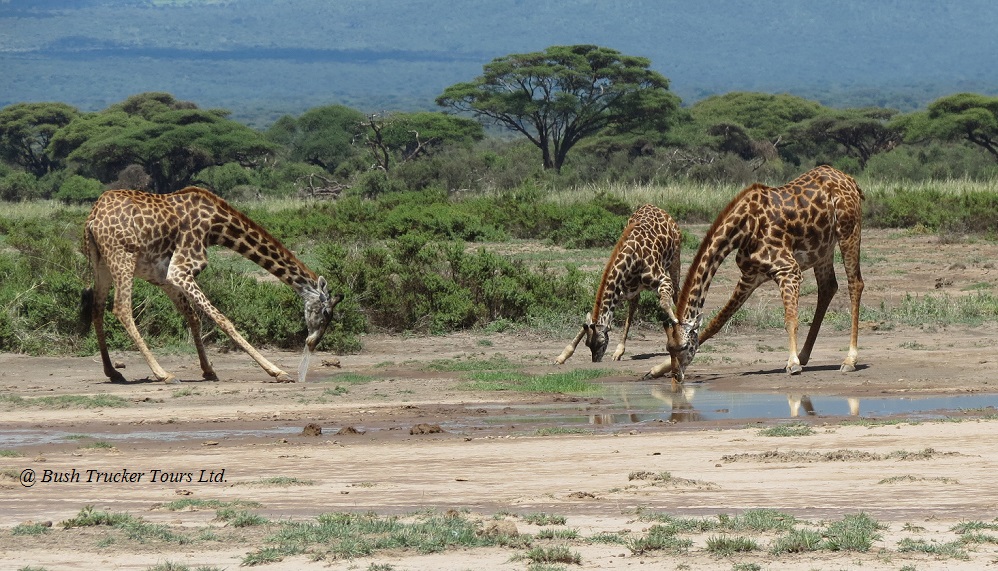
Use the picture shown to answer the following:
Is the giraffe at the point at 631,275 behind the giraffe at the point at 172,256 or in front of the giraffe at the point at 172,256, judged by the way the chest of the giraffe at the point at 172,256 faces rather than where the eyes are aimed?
in front

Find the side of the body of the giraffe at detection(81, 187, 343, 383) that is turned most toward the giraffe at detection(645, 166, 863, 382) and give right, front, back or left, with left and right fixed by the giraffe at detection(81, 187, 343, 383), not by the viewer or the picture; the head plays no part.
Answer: front

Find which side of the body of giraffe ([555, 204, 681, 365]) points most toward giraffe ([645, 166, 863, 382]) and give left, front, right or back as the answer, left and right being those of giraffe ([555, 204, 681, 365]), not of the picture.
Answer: left

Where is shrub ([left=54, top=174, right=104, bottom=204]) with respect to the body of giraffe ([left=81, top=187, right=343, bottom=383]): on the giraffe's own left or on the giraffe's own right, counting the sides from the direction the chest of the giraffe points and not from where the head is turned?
on the giraffe's own left

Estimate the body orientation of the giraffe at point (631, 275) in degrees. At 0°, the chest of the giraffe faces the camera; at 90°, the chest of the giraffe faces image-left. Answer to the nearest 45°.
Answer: approximately 45°

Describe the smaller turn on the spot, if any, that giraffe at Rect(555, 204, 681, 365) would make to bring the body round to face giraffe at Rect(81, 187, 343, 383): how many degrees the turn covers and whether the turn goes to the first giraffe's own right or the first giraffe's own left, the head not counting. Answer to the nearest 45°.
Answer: approximately 45° to the first giraffe's own right

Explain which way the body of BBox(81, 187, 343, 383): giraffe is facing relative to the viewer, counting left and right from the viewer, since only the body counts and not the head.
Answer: facing to the right of the viewer

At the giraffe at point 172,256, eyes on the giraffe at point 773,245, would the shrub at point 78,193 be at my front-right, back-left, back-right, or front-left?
back-left

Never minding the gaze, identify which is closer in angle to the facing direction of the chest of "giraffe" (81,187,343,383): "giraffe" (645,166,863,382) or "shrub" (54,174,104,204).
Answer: the giraffe

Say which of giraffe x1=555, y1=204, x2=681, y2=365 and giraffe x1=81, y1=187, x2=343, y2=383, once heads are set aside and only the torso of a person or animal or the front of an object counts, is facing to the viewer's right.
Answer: giraffe x1=81, y1=187, x2=343, y2=383

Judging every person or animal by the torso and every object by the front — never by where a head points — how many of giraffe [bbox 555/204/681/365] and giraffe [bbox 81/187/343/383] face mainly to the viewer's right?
1

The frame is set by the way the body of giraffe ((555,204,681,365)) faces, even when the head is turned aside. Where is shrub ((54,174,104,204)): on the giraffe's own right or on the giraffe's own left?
on the giraffe's own right
